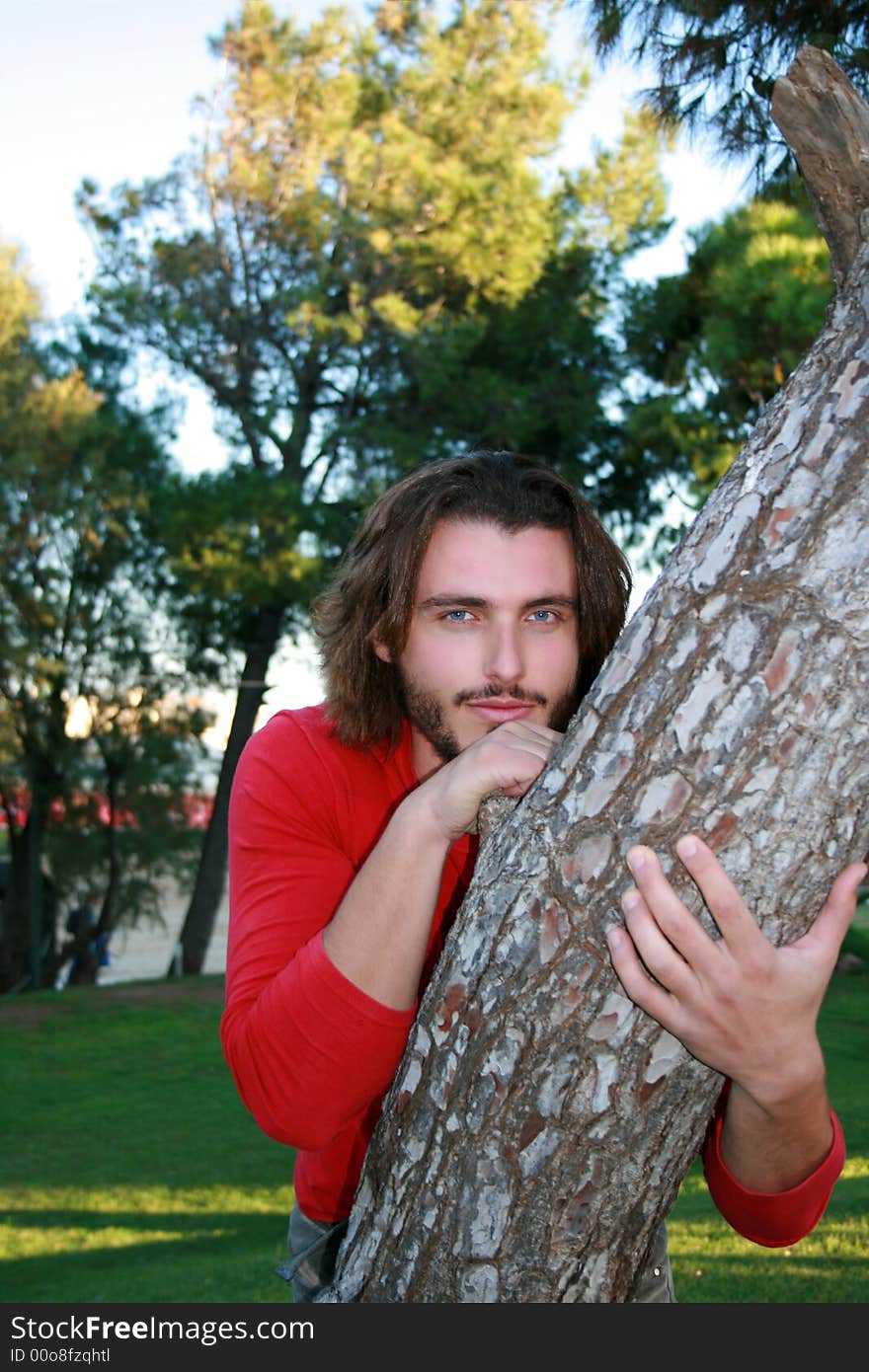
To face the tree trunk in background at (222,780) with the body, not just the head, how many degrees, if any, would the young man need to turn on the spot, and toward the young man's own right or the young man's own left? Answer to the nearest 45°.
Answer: approximately 180°

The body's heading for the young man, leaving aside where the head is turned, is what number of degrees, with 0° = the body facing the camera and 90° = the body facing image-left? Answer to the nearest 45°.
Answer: approximately 0°

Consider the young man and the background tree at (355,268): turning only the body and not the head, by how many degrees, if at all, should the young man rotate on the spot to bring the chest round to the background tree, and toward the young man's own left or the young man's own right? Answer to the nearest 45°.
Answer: approximately 180°

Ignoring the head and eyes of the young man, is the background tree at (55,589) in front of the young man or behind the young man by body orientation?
behind
